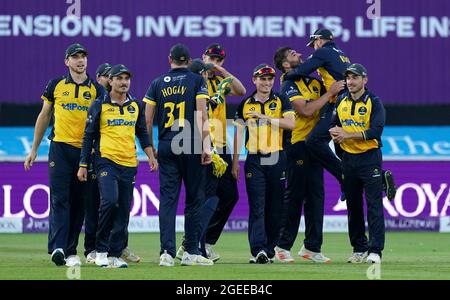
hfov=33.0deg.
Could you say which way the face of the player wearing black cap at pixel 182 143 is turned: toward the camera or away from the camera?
away from the camera

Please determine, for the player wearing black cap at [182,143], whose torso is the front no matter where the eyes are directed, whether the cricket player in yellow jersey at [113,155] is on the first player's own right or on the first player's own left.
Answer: on the first player's own left

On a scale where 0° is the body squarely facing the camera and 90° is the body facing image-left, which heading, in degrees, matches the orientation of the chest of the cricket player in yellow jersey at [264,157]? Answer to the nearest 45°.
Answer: approximately 0°

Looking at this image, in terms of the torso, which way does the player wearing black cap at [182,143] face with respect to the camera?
away from the camera

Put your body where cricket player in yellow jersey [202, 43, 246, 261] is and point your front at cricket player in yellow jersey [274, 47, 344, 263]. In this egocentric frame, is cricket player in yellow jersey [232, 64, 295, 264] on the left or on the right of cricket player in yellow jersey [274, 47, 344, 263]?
right

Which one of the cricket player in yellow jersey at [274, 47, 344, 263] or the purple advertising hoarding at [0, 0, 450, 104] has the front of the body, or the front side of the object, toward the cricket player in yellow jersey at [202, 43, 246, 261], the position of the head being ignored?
the purple advertising hoarding

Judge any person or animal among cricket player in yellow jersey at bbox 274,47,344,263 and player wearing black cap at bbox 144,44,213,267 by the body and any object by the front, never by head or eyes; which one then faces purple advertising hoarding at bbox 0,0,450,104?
the player wearing black cap

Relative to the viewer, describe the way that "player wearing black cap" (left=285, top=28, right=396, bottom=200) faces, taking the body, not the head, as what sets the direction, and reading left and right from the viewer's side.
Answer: facing to the left of the viewer

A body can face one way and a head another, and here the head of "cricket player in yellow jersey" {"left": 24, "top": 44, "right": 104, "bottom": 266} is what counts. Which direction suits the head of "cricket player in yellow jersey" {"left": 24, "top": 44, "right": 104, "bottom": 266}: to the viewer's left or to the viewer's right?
to the viewer's right
